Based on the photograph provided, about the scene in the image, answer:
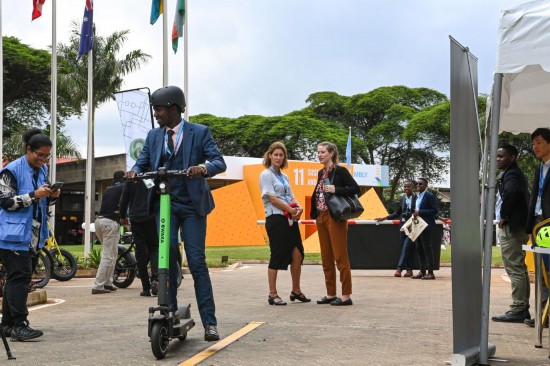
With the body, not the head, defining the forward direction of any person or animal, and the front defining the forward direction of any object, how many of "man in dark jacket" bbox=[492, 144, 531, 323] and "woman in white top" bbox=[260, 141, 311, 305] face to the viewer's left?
1

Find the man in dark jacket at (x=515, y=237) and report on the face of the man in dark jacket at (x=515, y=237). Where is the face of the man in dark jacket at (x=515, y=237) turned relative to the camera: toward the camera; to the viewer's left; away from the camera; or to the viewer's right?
to the viewer's left

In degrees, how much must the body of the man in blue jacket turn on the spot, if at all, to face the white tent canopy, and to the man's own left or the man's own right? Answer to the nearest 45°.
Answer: approximately 90° to the man's own left

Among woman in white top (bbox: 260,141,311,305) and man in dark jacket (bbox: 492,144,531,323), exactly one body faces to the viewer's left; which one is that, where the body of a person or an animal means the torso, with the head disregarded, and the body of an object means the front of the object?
the man in dark jacket

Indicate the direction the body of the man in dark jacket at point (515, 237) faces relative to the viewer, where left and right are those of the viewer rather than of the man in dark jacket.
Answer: facing to the left of the viewer

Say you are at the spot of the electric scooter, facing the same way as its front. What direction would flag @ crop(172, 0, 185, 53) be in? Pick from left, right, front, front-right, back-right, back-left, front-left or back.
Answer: back-right

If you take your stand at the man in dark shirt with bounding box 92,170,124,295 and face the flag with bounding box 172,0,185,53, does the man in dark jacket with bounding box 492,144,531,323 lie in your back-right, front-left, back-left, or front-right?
back-right

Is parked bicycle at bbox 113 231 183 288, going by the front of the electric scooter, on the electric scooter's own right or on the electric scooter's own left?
on the electric scooter's own right
